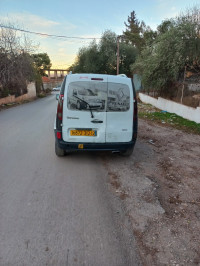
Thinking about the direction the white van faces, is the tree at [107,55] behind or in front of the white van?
in front

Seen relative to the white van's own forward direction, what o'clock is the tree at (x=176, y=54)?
The tree is roughly at 1 o'clock from the white van.

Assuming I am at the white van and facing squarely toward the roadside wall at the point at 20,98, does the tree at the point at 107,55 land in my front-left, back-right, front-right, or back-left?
front-right

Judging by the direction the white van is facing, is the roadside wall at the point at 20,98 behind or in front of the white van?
in front

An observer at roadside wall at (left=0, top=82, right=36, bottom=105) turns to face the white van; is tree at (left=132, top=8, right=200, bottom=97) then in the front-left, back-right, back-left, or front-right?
front-left

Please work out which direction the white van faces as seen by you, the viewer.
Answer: facing away from the viewer

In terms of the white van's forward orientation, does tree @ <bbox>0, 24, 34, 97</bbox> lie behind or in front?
in front

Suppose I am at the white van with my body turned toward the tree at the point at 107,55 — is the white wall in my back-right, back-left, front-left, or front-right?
front-right

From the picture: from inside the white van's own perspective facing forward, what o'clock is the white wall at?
The white wall is roughly at 1 o'clock from the white van.

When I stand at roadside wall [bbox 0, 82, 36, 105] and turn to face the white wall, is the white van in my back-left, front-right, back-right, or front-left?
front-right
